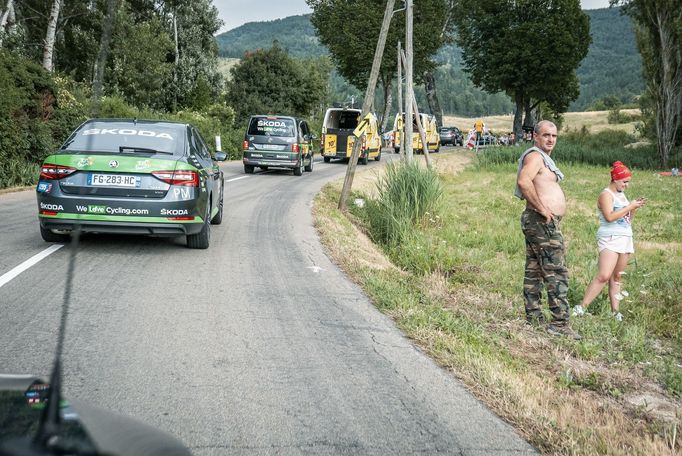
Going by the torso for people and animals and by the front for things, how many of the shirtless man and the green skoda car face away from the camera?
1

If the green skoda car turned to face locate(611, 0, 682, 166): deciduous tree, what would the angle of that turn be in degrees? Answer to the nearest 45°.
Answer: approximately 45° to its right

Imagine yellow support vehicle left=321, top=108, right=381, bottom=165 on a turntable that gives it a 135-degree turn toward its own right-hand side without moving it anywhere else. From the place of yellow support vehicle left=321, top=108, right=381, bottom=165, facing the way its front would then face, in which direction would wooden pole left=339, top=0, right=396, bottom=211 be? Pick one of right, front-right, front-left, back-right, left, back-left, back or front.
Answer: front

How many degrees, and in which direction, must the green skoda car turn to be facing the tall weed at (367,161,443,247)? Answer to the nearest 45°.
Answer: approximately 45° to its right

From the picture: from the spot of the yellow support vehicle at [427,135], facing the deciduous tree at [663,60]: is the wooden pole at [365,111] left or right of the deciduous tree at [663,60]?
right

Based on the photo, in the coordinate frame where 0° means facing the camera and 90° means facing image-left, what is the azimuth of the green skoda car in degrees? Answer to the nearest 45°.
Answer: approximately 180°

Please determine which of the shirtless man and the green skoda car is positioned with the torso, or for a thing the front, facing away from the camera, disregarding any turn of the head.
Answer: the green skoda car

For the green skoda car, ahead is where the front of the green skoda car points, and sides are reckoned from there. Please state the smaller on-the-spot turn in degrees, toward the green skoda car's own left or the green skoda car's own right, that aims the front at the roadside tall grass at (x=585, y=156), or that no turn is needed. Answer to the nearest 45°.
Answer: approximately 45° to the green skoda car's own right

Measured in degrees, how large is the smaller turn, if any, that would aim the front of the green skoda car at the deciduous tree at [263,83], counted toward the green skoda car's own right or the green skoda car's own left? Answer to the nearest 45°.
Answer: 0° — it already faces it

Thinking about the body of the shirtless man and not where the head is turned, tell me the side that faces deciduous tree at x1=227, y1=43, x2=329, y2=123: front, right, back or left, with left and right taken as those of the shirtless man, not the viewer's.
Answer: back
